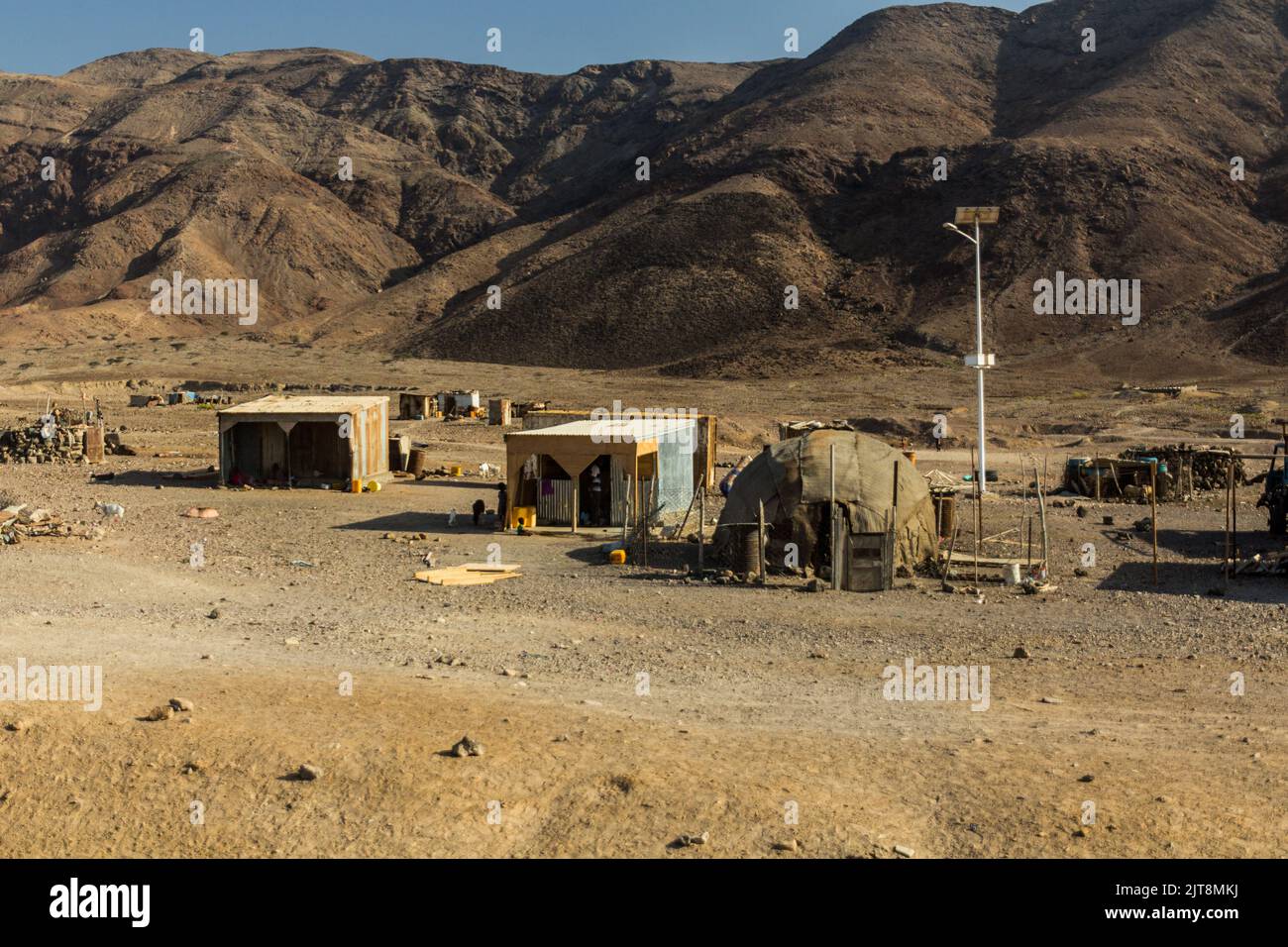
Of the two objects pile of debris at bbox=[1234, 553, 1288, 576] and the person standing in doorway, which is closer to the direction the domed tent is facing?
the pile of debris

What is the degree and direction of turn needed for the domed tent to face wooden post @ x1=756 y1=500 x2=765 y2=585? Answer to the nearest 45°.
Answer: approximately 45° to its right

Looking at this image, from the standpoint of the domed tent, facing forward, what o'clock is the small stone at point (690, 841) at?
The small stone is roughly at 12 o'clock from the domed tent.

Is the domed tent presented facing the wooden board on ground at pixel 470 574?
no

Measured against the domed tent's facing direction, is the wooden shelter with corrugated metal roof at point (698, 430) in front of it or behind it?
behind

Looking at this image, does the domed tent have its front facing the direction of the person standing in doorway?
no

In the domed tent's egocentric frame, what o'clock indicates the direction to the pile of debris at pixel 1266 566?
The pile of debris is roughly at 9 o'clock from the domed tent.

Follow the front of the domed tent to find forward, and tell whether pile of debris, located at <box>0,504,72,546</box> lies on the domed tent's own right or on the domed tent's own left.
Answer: on the domed tent's own right

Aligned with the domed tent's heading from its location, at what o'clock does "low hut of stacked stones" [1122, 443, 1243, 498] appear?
The low hut of stacked stones is roughly at 7 o'clock from the domed tent.

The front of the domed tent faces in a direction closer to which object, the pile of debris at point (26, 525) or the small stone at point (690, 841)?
the small stone

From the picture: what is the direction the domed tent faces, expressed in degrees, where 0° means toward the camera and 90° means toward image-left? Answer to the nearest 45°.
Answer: approximately 0°

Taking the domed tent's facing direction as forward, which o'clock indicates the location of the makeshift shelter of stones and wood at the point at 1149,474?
The makeshift shelter of stones and wood is roughly at 7 o'clock from the domed tent.

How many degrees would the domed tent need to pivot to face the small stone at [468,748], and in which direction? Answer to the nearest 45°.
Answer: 0° — it already faces it

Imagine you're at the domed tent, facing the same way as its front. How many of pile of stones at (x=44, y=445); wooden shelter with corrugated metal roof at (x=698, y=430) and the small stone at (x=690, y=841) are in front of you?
1

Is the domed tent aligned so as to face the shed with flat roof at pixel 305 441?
no

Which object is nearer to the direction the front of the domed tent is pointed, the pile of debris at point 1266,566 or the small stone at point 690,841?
the small stone
